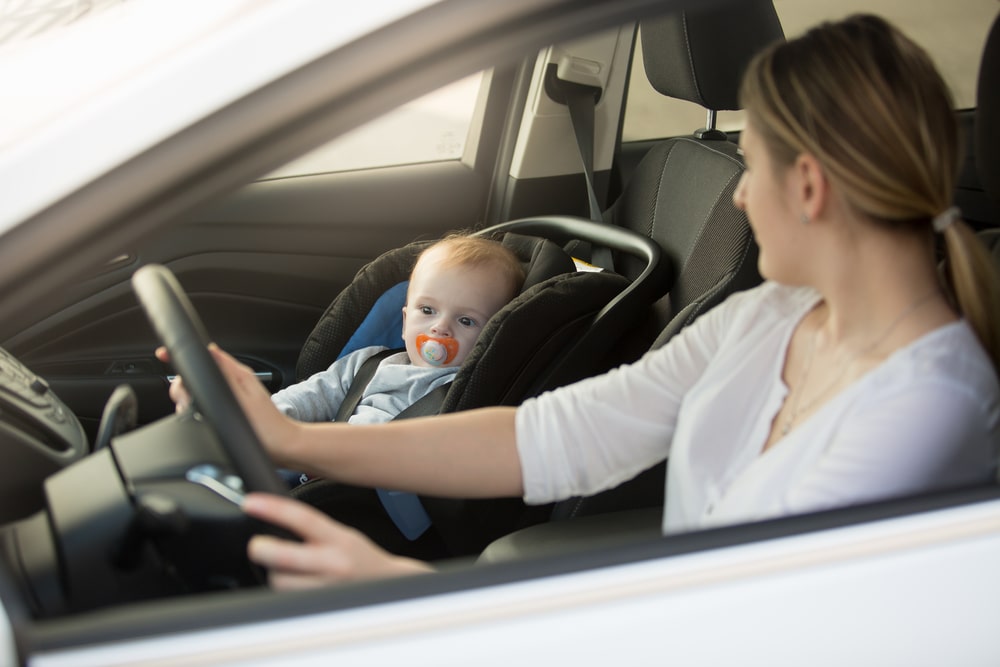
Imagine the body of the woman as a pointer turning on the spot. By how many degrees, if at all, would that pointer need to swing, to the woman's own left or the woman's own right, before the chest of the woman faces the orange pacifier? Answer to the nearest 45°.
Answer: approximately 90° to the woman's own right

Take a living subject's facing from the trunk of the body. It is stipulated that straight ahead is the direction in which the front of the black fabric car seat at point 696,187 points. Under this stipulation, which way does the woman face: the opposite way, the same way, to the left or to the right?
the same way

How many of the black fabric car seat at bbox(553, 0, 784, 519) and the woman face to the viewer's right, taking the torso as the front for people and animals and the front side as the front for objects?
0

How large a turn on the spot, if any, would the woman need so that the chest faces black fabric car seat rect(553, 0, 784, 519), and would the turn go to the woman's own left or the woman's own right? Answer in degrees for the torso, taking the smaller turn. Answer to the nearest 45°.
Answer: approximately 135° to the woman's own right

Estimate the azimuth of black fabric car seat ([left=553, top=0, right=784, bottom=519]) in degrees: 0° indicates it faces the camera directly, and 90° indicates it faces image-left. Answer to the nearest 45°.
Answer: approximately 45°

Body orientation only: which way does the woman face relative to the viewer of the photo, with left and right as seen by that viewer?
facing the viewer and to the left of the viewer

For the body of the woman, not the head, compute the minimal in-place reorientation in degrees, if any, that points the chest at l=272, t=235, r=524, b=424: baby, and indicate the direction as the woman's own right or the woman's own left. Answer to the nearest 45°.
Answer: approximately 90° to the woman's own right

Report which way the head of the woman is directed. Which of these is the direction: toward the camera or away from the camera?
away from the camera

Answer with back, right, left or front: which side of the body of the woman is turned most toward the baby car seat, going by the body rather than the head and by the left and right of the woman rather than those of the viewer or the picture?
right
